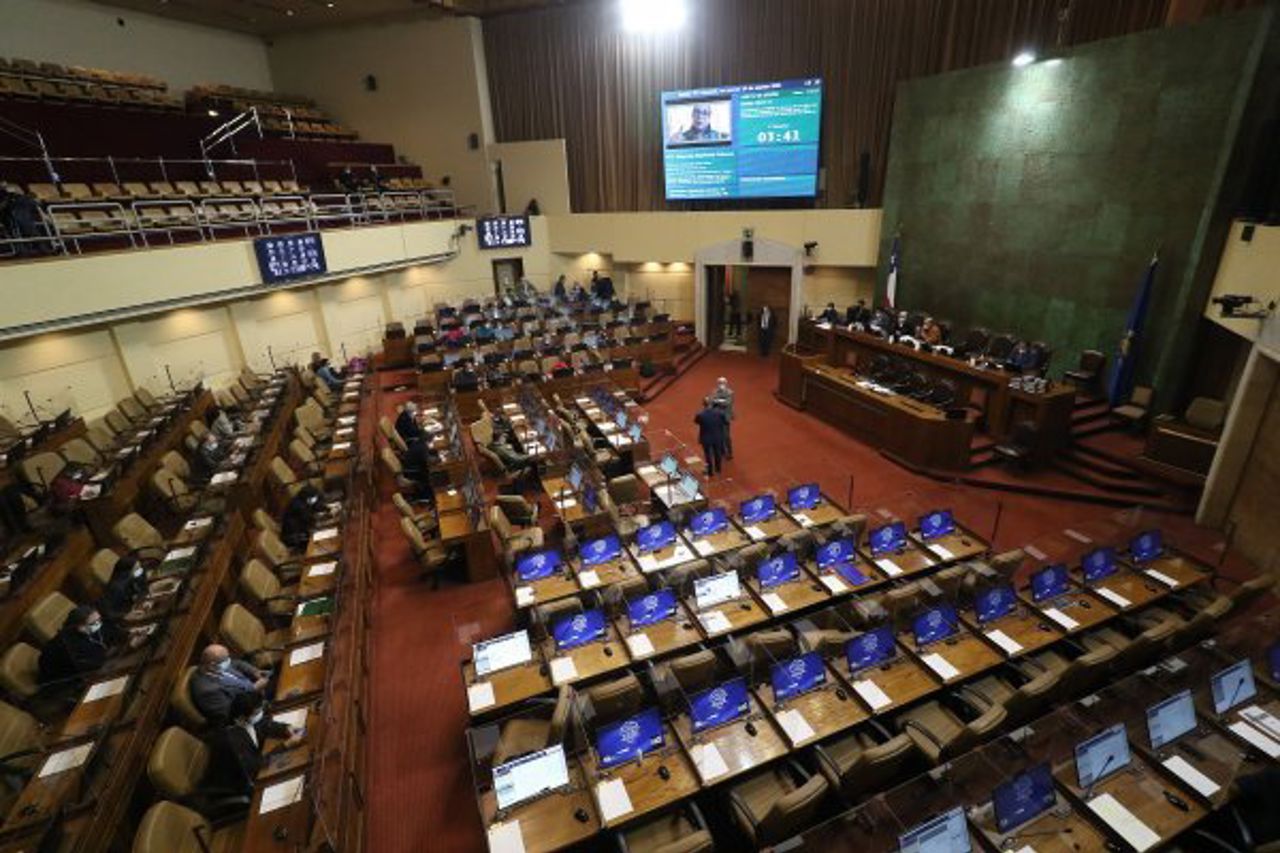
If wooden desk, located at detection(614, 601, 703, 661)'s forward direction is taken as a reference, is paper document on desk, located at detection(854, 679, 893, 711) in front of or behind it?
in front

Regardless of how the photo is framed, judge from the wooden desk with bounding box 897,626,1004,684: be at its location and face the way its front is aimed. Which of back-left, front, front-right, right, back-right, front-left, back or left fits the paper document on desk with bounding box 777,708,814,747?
right

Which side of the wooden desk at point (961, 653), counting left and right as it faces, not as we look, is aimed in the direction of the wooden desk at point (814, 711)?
right

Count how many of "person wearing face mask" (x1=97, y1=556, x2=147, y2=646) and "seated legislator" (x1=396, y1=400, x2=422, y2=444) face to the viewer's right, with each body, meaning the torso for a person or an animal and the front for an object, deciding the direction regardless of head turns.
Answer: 2

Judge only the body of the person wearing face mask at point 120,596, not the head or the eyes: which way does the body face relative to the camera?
to the viewer's right

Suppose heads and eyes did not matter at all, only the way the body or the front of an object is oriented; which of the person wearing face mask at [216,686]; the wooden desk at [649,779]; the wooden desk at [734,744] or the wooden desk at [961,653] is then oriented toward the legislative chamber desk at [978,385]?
the person wearing face mask

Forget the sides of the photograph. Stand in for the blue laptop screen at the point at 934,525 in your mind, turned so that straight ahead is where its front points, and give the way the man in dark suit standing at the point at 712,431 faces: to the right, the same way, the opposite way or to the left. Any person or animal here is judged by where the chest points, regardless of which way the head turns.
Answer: the opposite way

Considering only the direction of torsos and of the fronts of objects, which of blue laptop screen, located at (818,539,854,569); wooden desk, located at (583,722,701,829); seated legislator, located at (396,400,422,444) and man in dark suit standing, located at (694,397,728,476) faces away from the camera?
the man in dark suit standing

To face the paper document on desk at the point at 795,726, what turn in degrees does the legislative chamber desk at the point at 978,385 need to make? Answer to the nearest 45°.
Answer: approximately 45° to its left

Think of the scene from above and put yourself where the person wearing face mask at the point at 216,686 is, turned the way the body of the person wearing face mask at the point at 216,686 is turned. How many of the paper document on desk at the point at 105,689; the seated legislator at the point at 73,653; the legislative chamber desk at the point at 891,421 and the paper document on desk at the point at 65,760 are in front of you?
1

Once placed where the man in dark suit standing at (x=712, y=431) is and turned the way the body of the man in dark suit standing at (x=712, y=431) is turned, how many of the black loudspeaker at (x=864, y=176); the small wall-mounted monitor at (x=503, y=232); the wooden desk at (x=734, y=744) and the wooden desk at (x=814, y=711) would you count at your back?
2

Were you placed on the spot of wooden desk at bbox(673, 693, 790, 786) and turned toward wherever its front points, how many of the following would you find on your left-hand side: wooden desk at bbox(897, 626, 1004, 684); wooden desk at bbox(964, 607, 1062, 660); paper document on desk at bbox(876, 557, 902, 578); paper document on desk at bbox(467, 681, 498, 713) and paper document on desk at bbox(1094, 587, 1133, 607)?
4

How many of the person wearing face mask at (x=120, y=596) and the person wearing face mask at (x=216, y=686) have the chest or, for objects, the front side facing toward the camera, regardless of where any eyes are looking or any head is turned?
0

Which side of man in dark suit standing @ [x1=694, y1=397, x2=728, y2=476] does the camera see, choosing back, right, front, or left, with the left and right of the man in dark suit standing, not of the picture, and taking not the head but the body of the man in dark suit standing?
back

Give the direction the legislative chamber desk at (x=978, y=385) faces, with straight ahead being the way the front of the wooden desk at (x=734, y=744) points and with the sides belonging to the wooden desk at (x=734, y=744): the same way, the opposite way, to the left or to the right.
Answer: to the right

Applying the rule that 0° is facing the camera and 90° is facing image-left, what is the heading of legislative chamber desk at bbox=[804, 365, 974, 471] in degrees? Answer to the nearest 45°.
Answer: approximately 45°

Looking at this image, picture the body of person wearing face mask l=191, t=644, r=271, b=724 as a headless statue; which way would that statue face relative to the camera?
to the viewer's right
